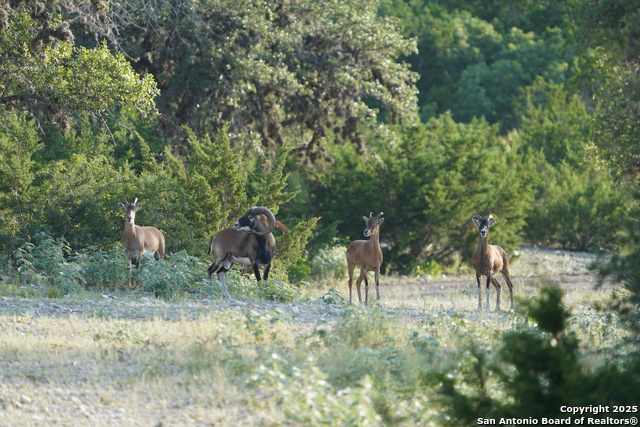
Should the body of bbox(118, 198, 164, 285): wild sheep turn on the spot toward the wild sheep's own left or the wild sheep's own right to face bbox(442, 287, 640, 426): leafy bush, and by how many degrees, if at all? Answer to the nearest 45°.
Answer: approximately 45° to the wild sheep's own left

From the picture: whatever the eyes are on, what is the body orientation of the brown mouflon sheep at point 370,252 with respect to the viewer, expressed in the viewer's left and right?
facing the viewer and to the right of the viewer

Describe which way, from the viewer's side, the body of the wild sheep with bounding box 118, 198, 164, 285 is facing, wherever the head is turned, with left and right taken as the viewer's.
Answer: facing the viewer and to the left of the viewer

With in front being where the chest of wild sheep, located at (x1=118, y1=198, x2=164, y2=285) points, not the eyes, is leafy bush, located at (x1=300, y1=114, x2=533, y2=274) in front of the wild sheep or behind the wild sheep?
behind

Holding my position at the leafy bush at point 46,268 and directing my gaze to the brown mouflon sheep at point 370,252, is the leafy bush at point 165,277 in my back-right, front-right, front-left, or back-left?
front-right

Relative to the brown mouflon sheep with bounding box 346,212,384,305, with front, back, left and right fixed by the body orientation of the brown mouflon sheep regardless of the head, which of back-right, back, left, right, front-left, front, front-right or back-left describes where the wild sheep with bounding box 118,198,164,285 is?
back-right

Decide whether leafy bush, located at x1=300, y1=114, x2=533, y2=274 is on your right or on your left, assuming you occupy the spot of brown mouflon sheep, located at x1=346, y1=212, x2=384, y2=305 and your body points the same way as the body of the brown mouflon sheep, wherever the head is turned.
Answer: on your left

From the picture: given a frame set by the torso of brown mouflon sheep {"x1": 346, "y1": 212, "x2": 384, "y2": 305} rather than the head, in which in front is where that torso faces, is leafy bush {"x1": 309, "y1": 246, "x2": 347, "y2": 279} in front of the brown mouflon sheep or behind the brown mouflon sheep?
behind

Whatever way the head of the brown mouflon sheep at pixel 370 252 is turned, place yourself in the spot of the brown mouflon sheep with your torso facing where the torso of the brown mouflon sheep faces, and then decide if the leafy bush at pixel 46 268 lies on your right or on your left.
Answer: on your right

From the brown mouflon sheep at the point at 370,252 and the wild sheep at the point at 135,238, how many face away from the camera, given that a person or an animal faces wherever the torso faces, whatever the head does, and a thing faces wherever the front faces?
0

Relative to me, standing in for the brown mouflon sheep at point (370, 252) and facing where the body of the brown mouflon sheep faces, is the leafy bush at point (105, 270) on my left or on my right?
on my right

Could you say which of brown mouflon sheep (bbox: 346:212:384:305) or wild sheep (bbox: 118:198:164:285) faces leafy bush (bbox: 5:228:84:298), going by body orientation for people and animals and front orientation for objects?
the wild sheep

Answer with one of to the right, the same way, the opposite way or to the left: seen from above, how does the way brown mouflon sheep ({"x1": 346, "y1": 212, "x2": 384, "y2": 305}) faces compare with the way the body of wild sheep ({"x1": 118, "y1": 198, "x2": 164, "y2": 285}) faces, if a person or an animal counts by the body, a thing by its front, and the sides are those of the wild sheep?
to the left
